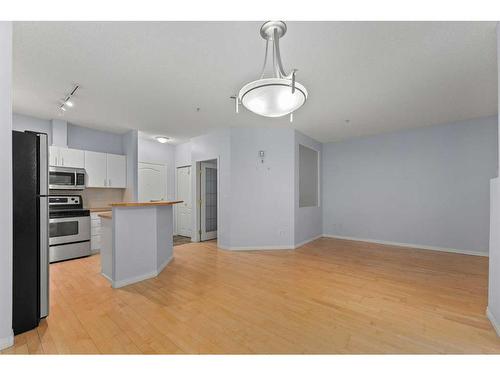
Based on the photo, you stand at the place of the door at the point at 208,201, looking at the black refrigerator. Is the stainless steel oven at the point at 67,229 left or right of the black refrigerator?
right

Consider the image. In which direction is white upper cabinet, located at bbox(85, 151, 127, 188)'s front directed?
toward the camera

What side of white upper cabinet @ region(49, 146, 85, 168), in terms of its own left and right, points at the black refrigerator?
front

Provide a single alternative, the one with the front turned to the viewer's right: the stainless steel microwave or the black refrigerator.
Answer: the black refrigerator

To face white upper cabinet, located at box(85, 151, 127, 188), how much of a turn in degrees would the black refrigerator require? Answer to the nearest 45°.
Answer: approximately 90° to its left

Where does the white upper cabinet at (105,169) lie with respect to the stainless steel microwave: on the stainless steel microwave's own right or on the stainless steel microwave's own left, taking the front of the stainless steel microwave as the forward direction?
on the stainless steel microwave's own left

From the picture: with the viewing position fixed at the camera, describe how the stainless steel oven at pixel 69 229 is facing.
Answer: facing the viewer

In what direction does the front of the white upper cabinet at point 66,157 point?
toward the camera

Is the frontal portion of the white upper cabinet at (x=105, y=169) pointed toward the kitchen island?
yes

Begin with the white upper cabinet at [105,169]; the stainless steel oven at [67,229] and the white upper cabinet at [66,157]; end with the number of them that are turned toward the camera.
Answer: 3

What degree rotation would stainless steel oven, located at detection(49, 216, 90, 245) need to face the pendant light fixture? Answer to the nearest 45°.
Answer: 0° — it already faces it

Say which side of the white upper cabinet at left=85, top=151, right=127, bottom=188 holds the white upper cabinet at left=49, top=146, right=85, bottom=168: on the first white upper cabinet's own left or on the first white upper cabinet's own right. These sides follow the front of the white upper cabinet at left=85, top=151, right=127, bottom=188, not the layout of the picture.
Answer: on the first white upper cabinet's own right

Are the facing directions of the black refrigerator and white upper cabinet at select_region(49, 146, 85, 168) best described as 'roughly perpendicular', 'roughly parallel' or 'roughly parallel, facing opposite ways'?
roughly perpendicular

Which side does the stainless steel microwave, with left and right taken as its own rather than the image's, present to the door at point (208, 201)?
left

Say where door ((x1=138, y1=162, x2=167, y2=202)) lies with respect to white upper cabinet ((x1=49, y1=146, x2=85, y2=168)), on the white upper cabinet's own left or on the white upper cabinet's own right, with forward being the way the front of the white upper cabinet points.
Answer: on the white upper cabinet's own left
